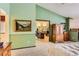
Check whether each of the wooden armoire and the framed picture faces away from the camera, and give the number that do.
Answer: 0

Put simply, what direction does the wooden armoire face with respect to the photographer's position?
facing the viewer and to the right of the viewer

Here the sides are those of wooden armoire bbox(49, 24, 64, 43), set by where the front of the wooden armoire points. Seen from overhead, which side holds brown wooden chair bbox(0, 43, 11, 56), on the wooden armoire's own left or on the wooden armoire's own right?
on the wooden armoire's own right

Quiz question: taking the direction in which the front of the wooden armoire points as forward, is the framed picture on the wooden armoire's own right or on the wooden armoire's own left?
on the wooden armoire's own right

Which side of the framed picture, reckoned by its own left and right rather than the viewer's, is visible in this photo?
front
